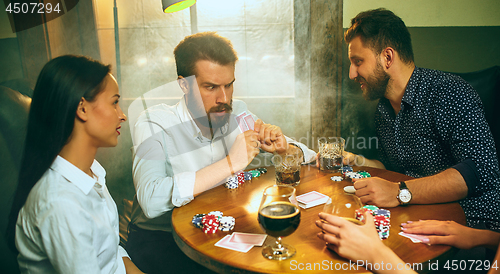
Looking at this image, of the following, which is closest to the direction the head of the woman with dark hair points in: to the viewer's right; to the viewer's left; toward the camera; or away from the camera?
to the viewer's right

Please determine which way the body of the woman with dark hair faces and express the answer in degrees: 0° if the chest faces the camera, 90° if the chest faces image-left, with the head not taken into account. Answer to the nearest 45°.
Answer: approximately 270°

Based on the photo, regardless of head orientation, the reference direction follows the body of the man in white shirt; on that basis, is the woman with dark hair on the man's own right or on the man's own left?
on the man's own right

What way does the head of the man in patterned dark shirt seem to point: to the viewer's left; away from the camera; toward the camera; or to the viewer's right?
to the viewer's left
